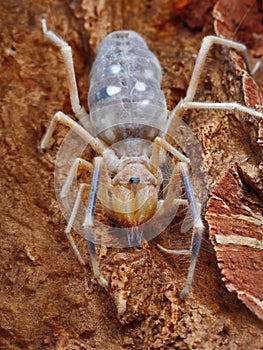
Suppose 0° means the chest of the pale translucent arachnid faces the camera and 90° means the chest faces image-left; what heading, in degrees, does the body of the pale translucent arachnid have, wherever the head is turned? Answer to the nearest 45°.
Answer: approximately 0°
